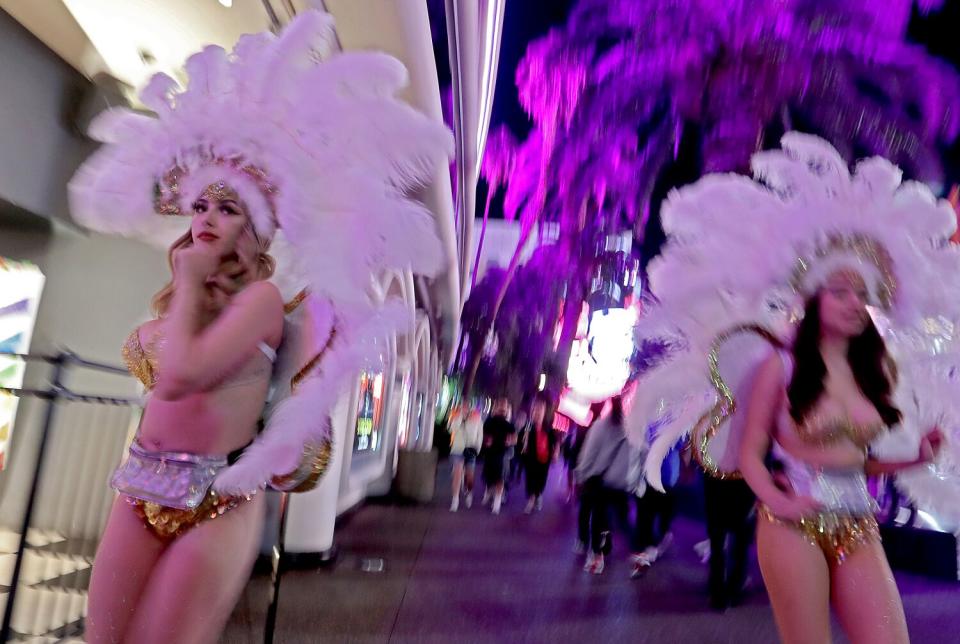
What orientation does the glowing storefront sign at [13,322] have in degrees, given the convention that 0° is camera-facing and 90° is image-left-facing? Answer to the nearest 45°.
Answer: approximately 315°

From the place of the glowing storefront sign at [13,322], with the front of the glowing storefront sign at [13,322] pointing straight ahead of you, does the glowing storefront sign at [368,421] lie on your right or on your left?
on your left

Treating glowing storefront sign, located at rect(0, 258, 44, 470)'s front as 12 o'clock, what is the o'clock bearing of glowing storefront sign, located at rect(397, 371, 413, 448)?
glowing storefront sign, located at rect(397, 371, 413, 448) is roughly at 9 o'clock from glowing storefront sign, located at rect(0, 258, 44, 470).

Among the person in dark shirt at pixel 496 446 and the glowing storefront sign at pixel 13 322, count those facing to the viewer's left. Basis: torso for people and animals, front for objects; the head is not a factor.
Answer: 0

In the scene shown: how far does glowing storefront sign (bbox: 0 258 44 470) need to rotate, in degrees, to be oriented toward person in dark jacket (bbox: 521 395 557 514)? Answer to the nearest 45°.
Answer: approximately 90° to its left
